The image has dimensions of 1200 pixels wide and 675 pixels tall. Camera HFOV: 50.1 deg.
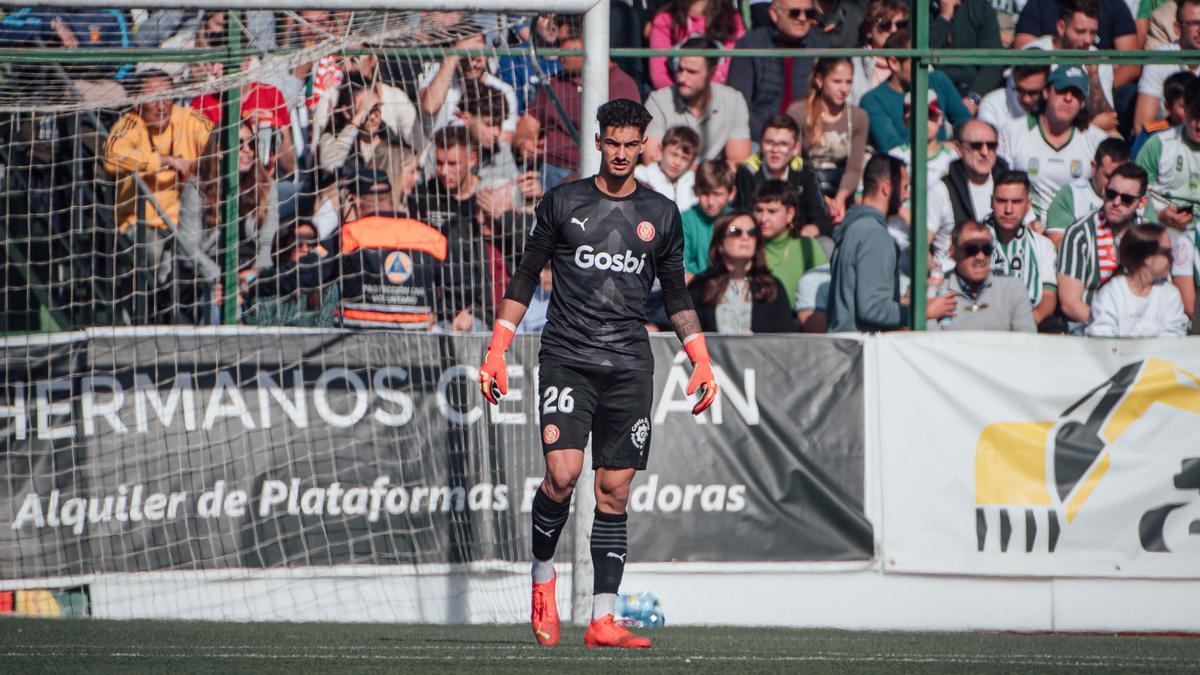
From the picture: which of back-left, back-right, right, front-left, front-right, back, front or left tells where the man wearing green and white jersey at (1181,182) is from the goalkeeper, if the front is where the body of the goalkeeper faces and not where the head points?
back-left

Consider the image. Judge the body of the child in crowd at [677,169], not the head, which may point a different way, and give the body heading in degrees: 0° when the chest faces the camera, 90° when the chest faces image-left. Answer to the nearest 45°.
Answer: approximately 0°

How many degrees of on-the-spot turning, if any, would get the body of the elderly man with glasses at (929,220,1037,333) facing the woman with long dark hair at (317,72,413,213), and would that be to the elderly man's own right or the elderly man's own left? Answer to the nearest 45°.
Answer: approximately 90° to the elderly man's own right

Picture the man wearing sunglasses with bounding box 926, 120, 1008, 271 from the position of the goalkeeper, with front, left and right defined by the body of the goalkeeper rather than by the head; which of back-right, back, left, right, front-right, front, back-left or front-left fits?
back-left

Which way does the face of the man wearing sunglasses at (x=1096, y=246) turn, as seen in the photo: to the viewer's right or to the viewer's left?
to the viewer's left

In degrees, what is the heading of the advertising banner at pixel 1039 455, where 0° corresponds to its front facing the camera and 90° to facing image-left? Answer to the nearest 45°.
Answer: approximately 0°
